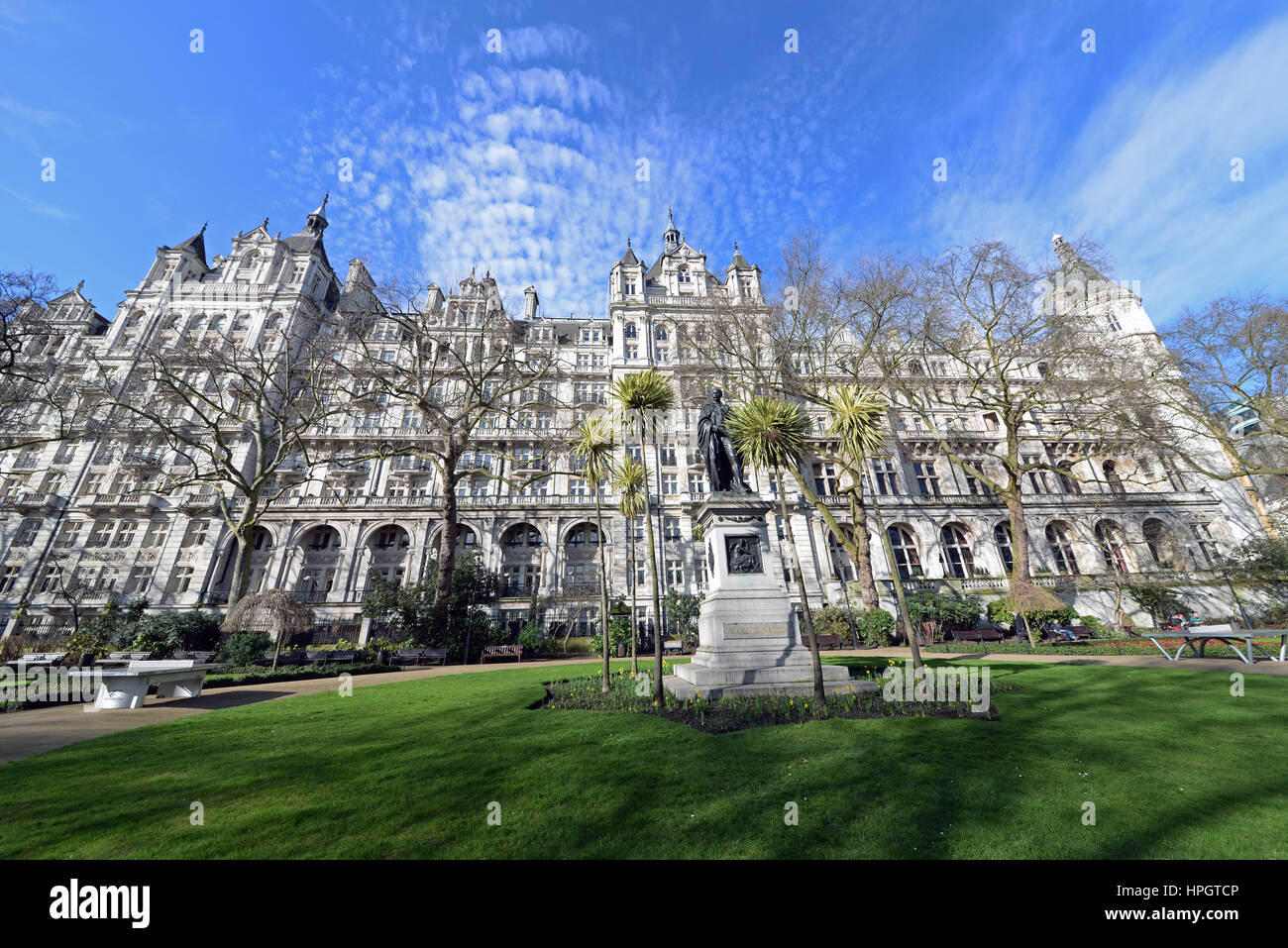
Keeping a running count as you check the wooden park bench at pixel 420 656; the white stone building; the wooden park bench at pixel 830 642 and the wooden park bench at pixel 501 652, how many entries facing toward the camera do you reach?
4

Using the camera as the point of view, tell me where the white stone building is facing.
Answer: facing the viewer

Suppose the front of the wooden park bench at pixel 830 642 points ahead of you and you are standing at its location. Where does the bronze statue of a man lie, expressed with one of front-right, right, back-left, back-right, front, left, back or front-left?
front

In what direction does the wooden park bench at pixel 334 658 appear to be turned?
toward the camera

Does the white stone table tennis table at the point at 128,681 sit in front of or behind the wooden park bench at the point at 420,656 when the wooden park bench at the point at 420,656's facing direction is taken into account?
in front

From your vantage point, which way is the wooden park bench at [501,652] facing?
toward the camera

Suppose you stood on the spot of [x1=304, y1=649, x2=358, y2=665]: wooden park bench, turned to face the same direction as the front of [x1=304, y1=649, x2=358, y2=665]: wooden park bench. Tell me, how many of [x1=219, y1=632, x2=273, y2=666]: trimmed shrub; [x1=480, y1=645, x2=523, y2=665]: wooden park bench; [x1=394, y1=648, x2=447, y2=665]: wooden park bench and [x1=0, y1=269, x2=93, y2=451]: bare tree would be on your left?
2

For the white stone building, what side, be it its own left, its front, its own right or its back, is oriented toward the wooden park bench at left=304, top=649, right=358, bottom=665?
front

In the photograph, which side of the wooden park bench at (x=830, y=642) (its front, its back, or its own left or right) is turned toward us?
front

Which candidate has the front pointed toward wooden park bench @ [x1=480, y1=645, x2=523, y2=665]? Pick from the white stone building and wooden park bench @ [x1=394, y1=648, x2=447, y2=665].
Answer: the white stone building
